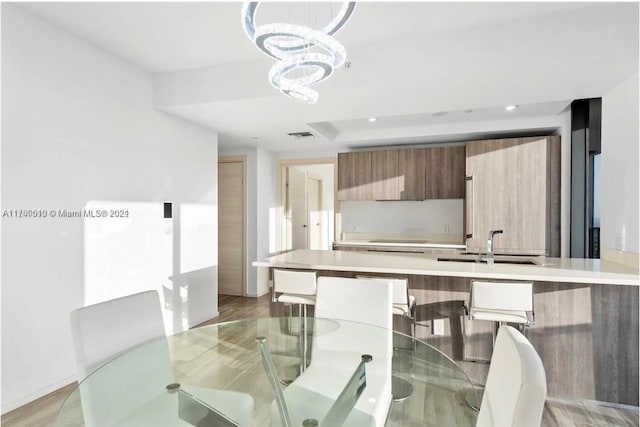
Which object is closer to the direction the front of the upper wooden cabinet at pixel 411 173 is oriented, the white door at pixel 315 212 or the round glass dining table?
the round glass dining table

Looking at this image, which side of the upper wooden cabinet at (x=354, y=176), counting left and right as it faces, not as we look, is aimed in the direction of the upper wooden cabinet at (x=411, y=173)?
left

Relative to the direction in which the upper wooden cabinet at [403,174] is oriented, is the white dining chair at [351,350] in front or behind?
in front

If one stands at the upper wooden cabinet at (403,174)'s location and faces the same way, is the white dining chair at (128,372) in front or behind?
in front

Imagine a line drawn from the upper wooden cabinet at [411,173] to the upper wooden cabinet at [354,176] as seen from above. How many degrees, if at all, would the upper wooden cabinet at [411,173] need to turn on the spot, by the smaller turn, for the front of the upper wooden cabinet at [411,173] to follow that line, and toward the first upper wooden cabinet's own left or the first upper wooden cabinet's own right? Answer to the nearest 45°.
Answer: approximately 90° to the first upper wooden cabinet's own right

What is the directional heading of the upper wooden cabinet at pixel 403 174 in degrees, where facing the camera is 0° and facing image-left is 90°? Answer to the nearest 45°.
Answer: approximately 0°

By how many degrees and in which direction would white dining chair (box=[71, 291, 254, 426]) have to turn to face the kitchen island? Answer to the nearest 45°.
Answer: approximately 45° to its left

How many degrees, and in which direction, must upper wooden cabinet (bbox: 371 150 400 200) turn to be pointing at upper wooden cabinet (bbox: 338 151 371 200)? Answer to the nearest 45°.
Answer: approximately 90° to its right

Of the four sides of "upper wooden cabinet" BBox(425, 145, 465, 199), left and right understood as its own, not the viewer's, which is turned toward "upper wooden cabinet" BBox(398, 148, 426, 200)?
right

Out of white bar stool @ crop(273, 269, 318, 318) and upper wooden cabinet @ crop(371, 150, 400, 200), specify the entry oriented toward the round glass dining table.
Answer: the upper wooden cabinet

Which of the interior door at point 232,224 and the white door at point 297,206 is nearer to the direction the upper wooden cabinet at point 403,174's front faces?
the interior door

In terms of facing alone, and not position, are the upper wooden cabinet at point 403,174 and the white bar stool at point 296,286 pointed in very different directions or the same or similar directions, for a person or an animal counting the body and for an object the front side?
very different directions

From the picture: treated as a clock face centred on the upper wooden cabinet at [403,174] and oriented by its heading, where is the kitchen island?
The kitchen island is roughly at 11 o'clock from the upper wooden cabinet.
